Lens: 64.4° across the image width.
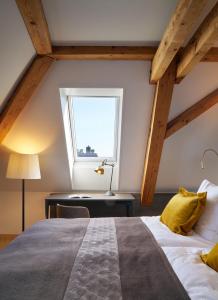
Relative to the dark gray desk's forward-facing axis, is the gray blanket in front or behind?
in front

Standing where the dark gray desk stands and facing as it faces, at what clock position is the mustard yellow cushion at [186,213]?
The mustard yellow cushion is roughly at 11 o'clock from the dark gray desk.

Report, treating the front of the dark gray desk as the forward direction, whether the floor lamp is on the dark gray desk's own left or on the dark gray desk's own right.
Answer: on the dark gray desk's own right

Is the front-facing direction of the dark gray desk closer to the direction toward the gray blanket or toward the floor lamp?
the gray blanket

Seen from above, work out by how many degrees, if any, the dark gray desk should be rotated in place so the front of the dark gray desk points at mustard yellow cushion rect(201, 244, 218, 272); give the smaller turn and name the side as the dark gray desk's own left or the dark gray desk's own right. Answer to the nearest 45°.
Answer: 0° — it already faces it

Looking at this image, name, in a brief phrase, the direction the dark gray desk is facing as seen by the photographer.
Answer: facing the viewer

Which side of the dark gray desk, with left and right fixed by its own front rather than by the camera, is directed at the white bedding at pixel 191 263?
front
